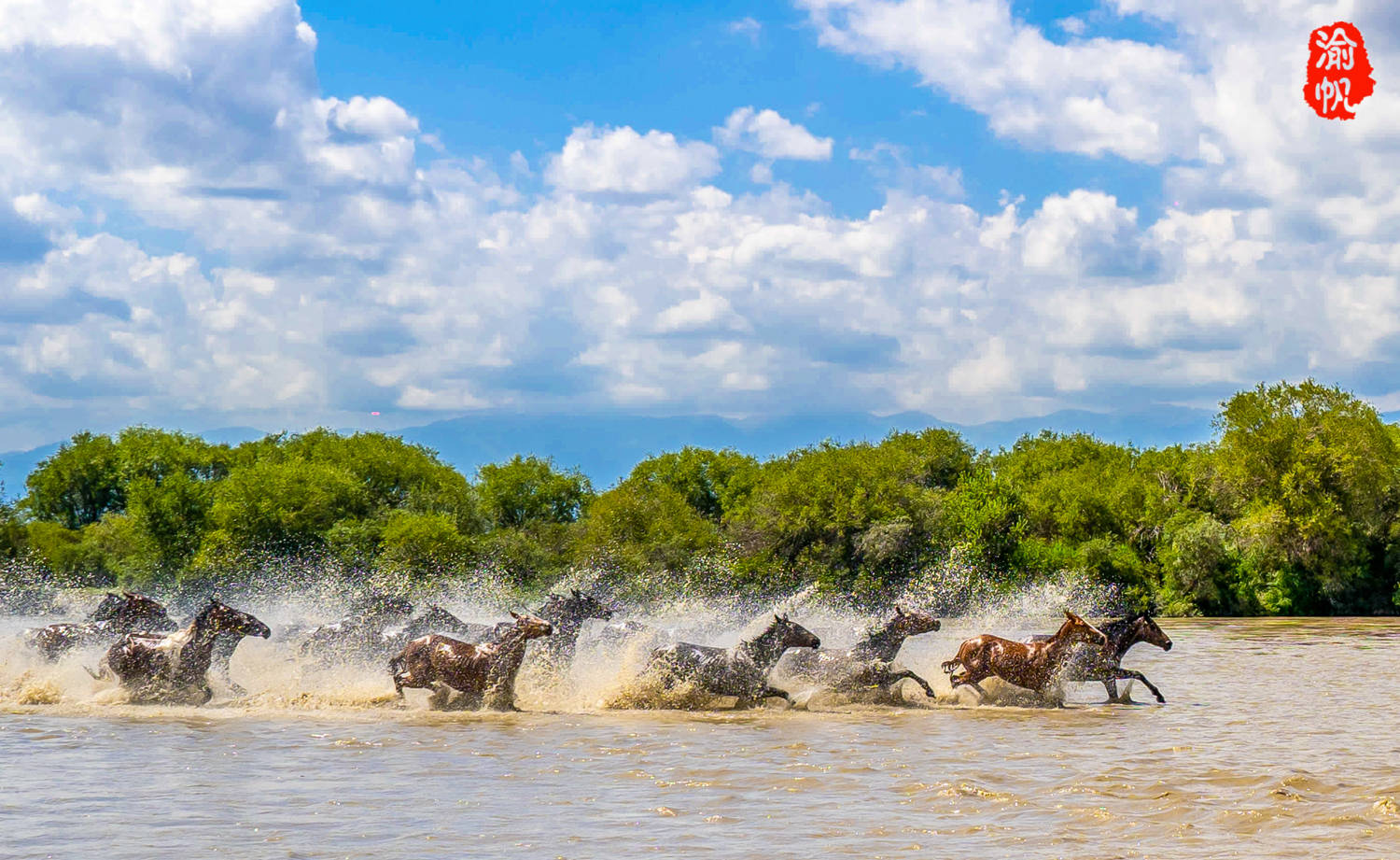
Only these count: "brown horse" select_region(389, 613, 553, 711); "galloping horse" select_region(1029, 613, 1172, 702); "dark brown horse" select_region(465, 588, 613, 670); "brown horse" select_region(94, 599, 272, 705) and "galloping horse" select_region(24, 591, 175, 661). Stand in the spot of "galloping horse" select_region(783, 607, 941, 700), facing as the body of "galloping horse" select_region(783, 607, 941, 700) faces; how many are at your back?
4

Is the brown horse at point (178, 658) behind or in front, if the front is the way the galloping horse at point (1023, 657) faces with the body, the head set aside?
behind

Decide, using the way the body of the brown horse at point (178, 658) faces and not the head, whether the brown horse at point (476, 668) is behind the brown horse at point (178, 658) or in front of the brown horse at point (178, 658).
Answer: in front

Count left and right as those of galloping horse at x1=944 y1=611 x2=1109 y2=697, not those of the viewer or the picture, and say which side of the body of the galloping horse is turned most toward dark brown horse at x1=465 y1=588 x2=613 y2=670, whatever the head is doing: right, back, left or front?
back

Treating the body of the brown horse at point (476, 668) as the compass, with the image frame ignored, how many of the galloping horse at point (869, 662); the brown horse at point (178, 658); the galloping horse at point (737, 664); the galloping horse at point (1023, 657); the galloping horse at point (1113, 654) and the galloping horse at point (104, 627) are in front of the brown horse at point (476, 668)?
4

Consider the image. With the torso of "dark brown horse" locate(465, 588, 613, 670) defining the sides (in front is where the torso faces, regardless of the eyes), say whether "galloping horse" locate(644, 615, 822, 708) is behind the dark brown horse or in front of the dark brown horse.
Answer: in front

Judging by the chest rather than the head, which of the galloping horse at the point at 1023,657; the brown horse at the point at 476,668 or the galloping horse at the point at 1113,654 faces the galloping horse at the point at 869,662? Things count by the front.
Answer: the brown horse

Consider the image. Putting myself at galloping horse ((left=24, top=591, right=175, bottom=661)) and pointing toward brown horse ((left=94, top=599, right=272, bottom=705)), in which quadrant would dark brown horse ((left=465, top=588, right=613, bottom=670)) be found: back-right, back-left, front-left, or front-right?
front-left

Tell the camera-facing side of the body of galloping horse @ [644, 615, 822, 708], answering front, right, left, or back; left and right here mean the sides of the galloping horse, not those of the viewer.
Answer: right

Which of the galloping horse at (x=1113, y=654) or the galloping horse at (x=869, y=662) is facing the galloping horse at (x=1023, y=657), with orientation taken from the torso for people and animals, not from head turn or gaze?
the galloping horse at (x=869, y=662)

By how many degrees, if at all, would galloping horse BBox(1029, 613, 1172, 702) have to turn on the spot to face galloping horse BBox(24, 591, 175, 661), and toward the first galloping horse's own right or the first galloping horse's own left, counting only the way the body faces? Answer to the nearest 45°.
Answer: approximately 180°

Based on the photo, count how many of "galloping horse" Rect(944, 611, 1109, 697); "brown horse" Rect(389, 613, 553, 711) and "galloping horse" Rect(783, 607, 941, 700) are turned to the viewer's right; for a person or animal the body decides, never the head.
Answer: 3

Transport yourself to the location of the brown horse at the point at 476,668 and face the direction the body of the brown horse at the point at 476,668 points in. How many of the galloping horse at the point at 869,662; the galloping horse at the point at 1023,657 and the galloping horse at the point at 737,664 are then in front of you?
3

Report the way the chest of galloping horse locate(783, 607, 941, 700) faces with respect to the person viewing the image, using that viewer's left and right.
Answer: facing to the right of the viewer

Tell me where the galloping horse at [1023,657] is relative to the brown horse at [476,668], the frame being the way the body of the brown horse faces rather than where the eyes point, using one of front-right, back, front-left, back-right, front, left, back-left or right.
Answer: front

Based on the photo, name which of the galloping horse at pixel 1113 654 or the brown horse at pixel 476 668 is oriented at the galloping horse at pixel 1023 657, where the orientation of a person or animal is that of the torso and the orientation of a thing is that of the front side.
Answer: the brown horse

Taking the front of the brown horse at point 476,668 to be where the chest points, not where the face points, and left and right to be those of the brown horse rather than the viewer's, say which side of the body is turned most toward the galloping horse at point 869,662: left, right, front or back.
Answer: front

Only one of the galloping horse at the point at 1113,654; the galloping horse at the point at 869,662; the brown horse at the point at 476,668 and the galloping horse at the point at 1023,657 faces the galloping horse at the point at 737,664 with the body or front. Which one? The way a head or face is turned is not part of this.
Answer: the brown horse

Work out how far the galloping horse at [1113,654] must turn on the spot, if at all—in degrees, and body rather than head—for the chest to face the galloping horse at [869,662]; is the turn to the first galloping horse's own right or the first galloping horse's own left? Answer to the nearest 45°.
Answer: approximately 180°

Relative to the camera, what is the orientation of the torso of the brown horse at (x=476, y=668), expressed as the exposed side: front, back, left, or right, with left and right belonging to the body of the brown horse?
right

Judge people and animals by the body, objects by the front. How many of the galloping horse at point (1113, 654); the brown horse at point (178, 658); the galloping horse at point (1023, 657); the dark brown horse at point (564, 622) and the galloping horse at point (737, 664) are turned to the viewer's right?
5

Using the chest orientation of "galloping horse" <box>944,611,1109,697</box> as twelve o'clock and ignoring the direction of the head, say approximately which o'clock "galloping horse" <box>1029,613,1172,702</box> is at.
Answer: "galloping horse" <box>1029,613,1172,702</box> is roughly at 11 o'clock from "galloping horse" <box>944,611,1109,697</box>.
